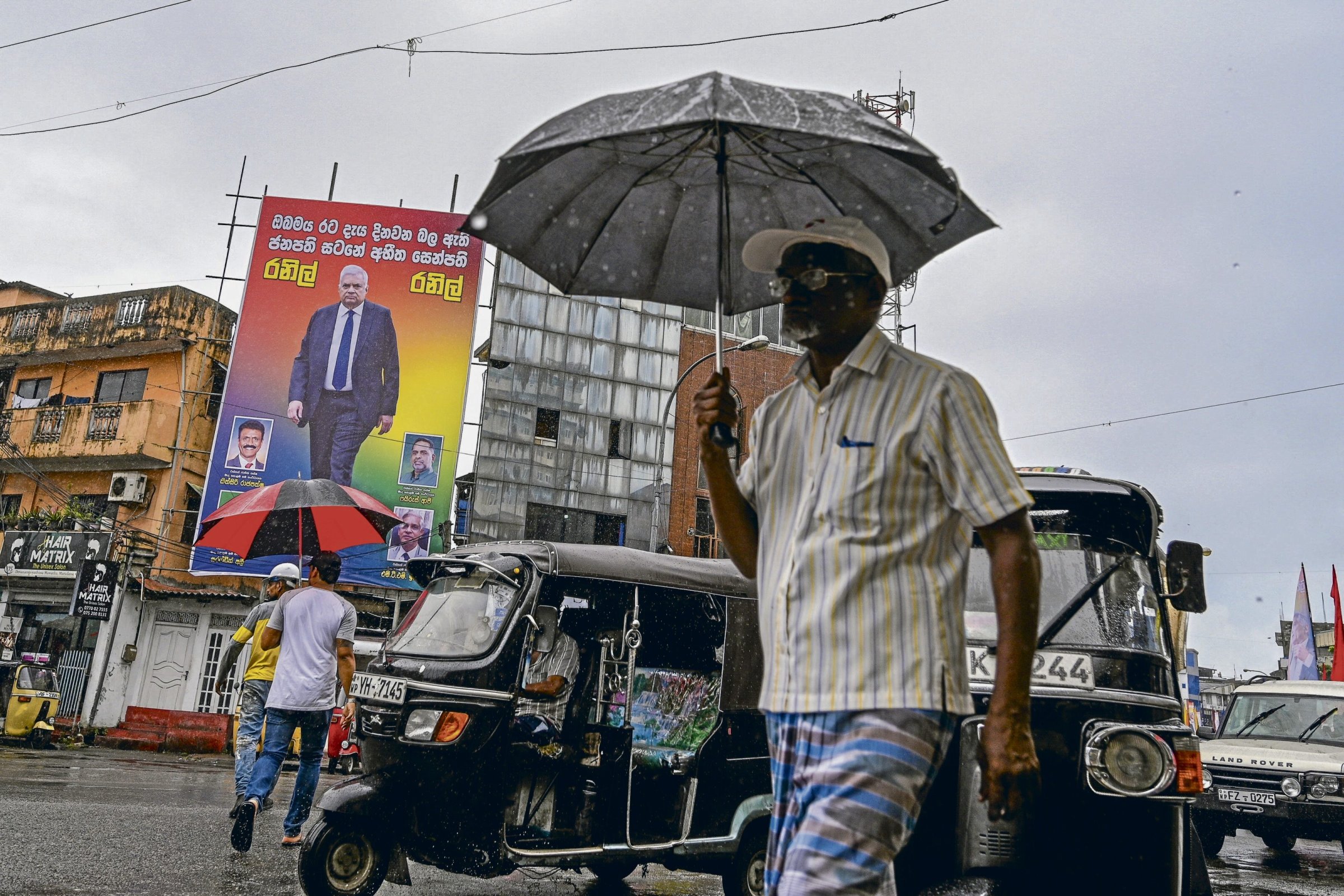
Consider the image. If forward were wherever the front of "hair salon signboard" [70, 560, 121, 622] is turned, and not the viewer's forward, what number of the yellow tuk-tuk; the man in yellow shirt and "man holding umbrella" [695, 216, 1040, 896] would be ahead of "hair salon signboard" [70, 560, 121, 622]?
3

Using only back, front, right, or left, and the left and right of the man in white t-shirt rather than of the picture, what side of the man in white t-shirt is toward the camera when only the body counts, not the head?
back

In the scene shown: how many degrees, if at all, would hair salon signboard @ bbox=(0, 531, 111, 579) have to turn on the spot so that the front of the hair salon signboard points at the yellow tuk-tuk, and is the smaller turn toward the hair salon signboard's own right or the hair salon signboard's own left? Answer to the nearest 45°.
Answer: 0° — it already faces it

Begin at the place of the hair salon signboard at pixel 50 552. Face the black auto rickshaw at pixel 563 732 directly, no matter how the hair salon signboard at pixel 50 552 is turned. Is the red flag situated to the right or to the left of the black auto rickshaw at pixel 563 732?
left

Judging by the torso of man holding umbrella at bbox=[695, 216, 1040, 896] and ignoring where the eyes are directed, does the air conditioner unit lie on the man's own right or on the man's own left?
on the man's own right

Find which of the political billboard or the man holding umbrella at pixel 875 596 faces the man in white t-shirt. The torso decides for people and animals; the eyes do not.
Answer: the political billboard

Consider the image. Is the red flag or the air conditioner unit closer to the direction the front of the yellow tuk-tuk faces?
the red flag

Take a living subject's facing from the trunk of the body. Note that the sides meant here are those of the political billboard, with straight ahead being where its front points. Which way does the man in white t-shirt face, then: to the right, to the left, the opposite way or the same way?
the opposite way

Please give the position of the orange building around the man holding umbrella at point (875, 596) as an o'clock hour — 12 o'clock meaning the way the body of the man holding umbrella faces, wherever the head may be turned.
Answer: The orange building is roughly at 3 o'clock from the man holding umbrella.

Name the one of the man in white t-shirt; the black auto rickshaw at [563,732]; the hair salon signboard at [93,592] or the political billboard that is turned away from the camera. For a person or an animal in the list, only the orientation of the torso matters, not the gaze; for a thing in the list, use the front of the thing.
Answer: the man in white t-shirt

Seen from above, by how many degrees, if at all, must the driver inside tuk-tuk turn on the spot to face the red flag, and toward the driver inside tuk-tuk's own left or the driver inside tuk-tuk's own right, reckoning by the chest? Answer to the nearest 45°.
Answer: approximately 180°

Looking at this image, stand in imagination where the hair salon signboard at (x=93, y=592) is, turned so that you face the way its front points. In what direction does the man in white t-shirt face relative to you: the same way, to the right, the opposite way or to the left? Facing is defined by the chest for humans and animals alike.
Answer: the opposite way
